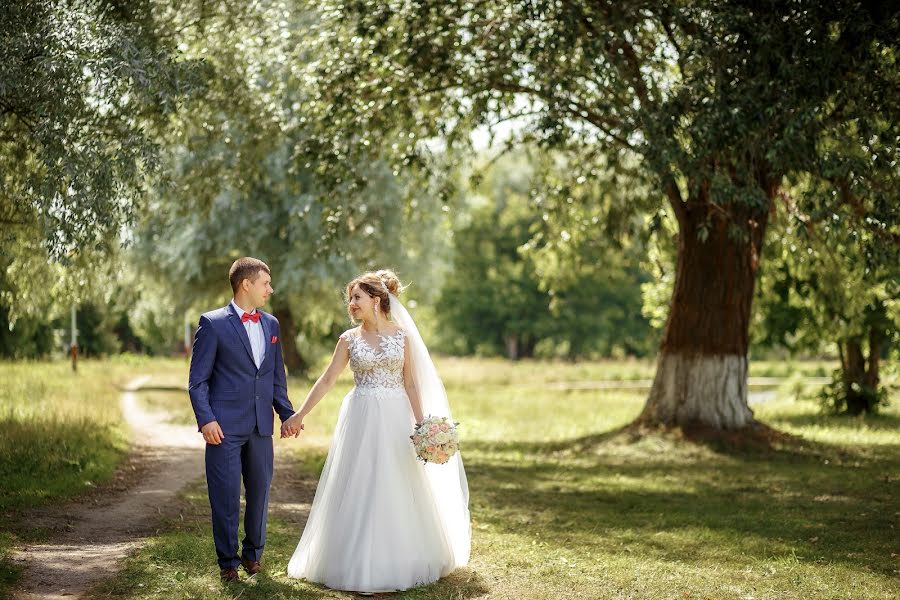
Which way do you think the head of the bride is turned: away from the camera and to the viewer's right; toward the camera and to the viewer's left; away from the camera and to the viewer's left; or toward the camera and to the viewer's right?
toward the camera and to the viewer's left

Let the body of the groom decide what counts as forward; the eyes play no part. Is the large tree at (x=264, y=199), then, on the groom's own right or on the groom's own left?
on the groom's own left

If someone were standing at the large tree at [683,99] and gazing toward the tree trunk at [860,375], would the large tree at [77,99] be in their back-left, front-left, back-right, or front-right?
back-left

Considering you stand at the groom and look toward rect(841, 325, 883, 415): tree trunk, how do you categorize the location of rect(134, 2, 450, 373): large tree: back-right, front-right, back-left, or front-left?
front-left

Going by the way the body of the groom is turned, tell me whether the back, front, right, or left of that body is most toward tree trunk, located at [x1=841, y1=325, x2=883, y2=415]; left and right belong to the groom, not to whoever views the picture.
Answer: left

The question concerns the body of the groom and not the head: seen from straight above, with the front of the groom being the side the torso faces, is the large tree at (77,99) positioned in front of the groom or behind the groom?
behind

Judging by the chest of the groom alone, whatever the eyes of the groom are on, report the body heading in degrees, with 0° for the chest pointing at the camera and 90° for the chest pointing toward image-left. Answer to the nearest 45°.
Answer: approximately 315°

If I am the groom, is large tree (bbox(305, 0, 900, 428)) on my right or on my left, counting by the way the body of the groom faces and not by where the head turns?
on my left

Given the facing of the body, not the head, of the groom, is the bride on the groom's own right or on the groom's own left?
on the groom's own left
